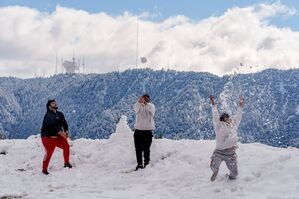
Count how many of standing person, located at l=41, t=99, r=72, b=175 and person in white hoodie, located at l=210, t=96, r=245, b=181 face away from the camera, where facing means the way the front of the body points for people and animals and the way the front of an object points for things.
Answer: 0

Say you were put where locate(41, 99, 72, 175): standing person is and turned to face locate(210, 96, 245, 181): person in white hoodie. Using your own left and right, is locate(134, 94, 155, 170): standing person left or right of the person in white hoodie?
left

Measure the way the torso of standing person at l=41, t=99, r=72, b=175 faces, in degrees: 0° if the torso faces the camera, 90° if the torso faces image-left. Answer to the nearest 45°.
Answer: approximately 315°

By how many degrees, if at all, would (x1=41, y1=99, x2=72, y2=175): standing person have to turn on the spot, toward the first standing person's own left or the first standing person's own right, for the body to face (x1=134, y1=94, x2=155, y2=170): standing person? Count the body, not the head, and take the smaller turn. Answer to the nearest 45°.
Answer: approximately 45° to the first standing person's own left

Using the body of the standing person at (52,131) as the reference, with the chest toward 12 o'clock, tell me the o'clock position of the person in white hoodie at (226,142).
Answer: The person in white hoodie is roughly at 12 o'clock from the standing person.

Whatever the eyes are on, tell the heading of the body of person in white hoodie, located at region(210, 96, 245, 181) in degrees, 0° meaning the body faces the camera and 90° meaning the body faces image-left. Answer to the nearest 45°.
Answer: approximately 0°
